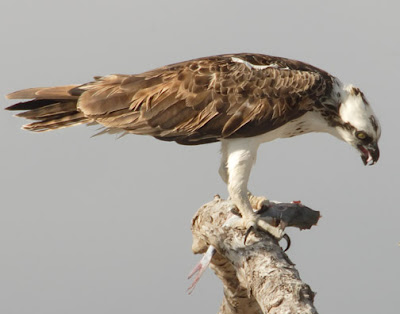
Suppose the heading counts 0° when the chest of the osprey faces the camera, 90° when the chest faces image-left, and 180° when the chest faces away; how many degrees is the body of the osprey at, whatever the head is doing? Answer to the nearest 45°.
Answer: approximately 270°
